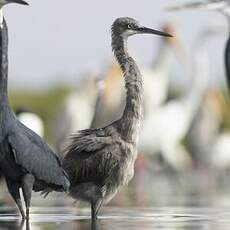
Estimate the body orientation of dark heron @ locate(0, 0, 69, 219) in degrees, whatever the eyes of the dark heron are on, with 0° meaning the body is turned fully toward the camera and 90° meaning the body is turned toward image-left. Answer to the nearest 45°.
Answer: approximately 90°

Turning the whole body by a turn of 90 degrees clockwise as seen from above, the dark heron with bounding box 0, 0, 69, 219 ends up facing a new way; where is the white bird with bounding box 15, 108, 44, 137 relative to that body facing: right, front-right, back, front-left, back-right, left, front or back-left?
front

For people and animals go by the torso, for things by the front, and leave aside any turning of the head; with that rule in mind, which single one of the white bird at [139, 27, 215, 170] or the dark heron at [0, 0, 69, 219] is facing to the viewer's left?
the dark heron

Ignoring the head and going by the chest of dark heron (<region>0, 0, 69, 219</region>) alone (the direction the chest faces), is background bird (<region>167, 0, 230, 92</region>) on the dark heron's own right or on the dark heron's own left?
on the dark heron's own right

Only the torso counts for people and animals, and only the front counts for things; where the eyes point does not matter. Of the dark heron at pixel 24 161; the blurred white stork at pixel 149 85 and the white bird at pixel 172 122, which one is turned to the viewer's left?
the dark heron
